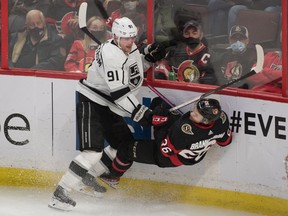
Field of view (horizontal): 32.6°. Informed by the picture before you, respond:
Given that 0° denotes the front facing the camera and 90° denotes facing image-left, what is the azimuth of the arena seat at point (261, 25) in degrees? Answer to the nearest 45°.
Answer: approximately 0°

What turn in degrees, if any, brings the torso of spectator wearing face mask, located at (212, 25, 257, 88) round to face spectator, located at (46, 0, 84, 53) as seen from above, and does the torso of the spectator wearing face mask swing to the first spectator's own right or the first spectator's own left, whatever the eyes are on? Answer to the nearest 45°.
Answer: approximately 90° to the first spectator's own right

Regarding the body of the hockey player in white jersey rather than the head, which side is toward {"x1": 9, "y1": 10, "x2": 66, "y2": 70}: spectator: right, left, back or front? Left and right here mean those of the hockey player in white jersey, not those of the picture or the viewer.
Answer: back

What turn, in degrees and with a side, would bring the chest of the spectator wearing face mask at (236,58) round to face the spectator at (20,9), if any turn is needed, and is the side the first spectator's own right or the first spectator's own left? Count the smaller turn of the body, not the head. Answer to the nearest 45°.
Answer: approximately 90° to the first spectator's own right

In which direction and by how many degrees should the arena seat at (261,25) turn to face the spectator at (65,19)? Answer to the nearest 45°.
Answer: approximately 90° to its right
